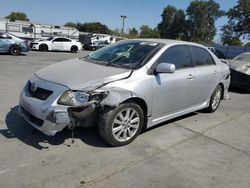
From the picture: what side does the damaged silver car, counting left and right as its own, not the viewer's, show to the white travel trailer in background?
right

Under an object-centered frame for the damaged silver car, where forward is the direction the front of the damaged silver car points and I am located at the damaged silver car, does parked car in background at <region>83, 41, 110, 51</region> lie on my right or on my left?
on my right

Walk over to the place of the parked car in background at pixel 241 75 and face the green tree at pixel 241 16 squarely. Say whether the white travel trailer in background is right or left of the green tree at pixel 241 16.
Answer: left

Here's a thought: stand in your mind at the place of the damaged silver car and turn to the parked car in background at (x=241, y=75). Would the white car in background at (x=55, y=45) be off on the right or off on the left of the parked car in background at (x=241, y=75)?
left

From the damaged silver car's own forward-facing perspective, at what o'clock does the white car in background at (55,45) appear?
The white car in background is roughly at 4 o'clock from the damaged silver car.

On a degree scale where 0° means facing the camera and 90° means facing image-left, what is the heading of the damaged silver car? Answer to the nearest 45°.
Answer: approximately 45°
